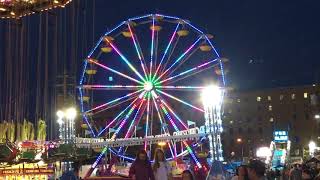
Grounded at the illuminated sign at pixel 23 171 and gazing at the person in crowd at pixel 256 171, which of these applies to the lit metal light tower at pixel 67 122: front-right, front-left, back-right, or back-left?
back-left

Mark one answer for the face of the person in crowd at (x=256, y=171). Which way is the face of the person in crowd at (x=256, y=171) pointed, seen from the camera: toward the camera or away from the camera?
away from the camera

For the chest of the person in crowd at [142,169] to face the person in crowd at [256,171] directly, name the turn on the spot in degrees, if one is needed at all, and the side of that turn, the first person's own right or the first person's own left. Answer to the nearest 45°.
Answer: approximately 45° to the first person's own left

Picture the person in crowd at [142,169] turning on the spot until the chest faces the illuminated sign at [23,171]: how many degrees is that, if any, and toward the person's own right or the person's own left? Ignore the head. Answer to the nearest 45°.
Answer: approximately 135° to the person's own right

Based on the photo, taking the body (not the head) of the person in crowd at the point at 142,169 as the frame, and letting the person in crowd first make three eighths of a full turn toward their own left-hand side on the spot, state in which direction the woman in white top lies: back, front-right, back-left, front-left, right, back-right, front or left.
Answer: front

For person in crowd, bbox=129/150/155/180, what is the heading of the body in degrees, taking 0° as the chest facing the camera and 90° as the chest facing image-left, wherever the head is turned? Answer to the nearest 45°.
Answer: approximately 0°

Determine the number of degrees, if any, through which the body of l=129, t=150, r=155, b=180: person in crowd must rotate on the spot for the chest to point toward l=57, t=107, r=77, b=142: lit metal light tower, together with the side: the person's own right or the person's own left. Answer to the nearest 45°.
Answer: approximately 180°

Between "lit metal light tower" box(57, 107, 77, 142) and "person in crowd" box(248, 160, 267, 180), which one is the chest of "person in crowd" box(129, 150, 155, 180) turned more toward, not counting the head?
the person in crowd
